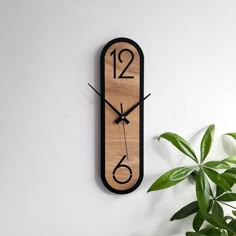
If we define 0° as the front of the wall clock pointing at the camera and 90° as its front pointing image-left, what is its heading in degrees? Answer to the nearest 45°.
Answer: approximately 0°
